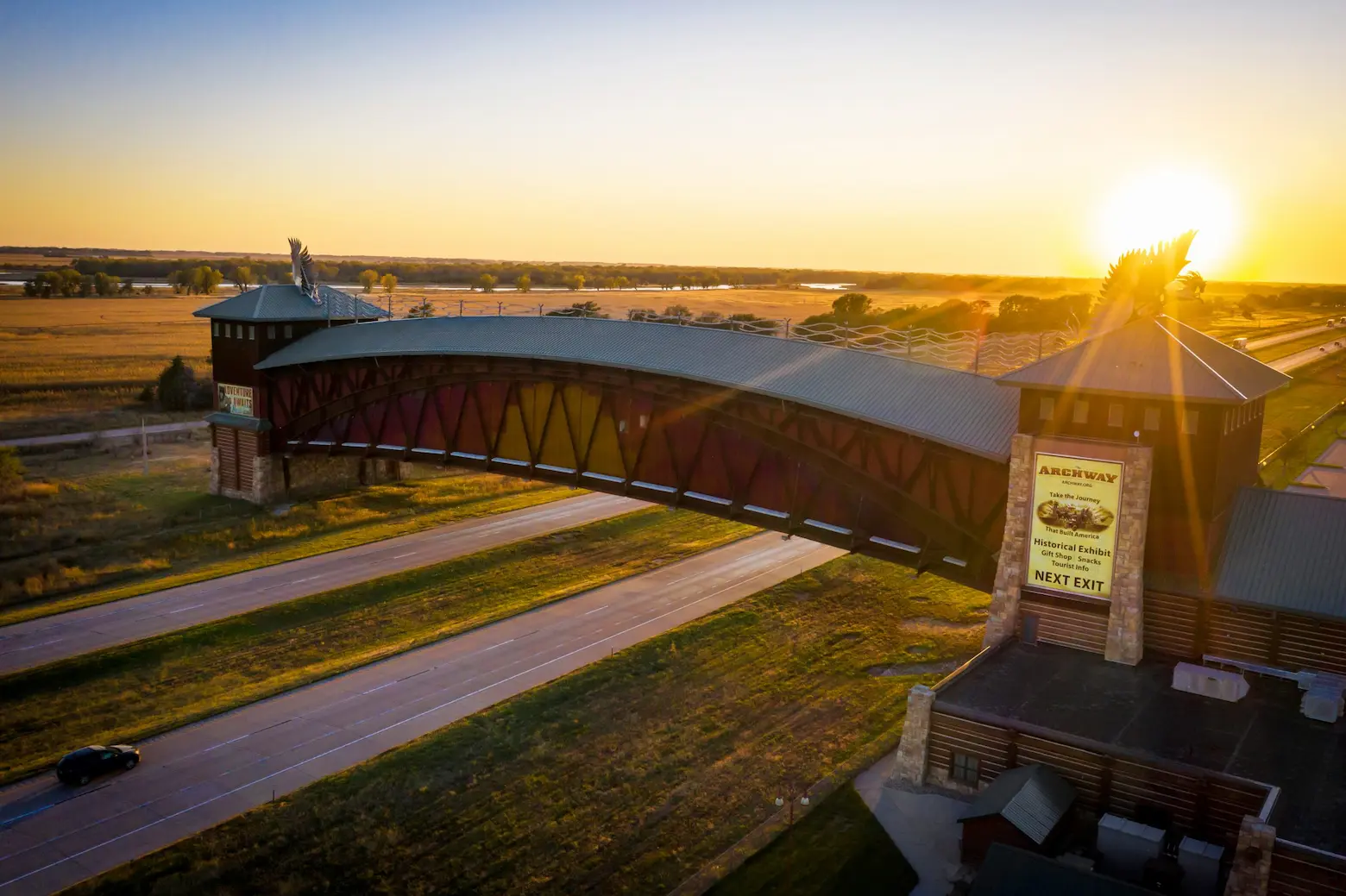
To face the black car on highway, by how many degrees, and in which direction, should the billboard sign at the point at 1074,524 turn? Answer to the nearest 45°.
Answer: approximately 45° to its right

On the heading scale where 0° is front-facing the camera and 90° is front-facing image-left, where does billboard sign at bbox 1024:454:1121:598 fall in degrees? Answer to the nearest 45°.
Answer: approximately 0°
